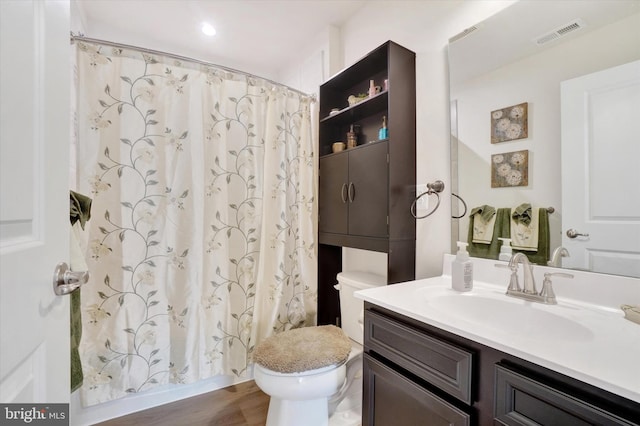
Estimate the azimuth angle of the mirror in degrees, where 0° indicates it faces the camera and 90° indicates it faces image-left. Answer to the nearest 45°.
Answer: approximately 45°

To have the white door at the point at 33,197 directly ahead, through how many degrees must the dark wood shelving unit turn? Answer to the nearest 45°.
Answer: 0° — it already faces it

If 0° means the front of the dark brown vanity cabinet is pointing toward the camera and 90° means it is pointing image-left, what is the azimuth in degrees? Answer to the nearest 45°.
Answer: approximately 45°

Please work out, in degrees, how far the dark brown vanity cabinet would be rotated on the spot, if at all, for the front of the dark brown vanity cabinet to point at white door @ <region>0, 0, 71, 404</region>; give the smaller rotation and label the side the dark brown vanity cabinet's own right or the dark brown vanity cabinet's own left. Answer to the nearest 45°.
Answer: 0° — it already faces it

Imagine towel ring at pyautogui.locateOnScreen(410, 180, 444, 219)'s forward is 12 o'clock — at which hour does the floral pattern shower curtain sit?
The floral pattern shower curtain is roughly at 1 o'clock from the towel ring.

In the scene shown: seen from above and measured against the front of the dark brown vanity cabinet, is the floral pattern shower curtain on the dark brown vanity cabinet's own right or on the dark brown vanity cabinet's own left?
on the dark brown vanity cabinet's own right
